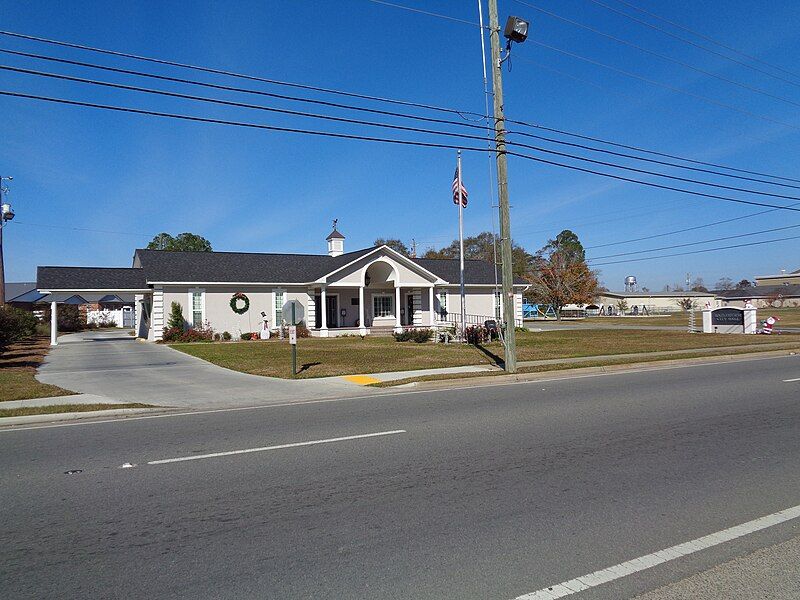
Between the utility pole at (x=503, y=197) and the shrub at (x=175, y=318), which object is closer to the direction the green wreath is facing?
the utility pole

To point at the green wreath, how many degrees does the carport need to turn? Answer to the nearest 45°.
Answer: approximately 90° to its left

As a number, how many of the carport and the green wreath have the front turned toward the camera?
2

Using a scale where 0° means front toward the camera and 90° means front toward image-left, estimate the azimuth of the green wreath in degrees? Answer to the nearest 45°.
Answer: approximately 0°

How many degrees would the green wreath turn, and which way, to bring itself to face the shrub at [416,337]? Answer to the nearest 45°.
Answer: approximately 45° to its left

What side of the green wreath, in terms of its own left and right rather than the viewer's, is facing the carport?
right

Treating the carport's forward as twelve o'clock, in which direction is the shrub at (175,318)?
The shrub is roughly at 10 o'clock from the carport.

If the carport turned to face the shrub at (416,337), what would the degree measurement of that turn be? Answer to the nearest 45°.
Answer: approximately 45° to its left
